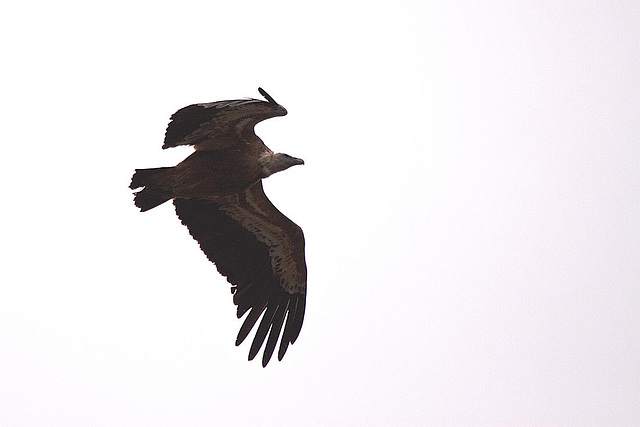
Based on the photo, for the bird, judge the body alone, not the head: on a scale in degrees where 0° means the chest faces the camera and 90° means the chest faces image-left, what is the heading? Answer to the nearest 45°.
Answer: approximately 270°
